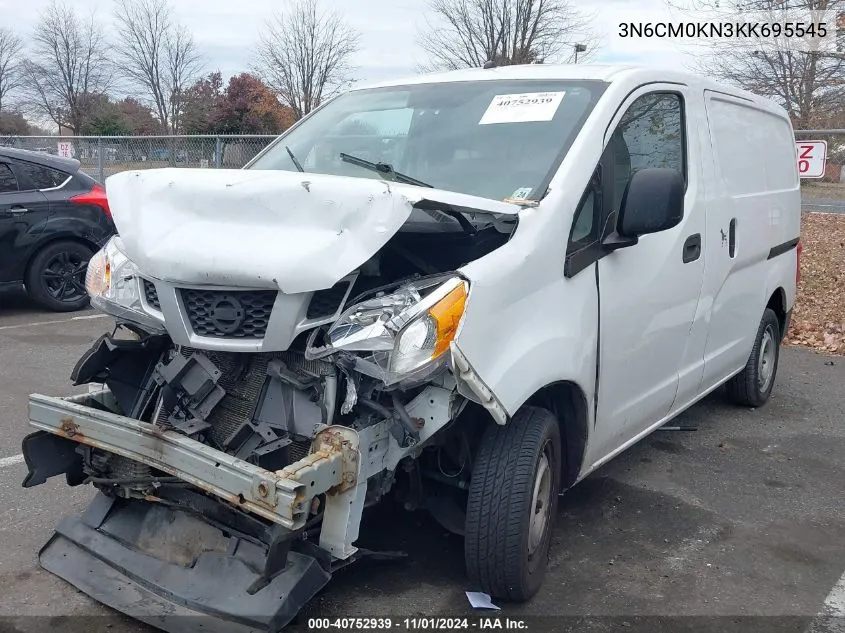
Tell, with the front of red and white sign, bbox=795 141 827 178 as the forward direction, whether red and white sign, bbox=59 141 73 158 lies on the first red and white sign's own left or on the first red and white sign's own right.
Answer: on the first red and white sign's own right

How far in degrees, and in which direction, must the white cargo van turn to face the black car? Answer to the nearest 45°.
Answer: approximately 90° to its right

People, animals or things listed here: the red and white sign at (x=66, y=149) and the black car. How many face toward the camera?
1

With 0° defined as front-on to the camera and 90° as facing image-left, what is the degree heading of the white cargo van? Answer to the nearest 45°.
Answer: approximately 45°

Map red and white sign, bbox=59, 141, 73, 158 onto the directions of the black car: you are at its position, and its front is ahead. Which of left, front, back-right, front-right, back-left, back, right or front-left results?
right

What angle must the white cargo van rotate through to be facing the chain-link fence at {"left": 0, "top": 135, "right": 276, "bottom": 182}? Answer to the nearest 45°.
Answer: approximately 135° to its right

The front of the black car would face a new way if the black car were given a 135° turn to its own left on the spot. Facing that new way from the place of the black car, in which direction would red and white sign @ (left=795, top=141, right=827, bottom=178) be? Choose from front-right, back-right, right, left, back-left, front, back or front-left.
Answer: front-left

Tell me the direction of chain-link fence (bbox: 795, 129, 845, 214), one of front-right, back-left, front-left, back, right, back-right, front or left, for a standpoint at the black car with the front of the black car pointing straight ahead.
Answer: back

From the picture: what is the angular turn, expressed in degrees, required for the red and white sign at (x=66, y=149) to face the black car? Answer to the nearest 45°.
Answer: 0° — it already faces it

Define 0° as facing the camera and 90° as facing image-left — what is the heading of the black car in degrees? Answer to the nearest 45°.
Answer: approximately 90°

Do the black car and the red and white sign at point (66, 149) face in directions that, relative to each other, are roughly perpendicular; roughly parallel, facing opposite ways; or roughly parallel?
roughly perpendicular
